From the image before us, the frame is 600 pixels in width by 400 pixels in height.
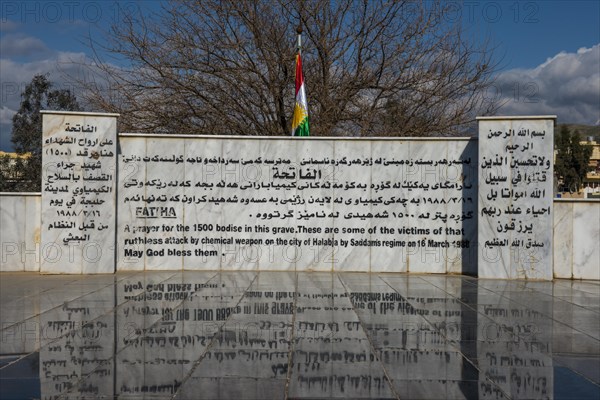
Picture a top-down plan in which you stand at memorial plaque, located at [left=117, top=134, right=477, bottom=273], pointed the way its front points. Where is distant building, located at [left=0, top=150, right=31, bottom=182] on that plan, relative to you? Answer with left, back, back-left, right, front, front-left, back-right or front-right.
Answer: back-right

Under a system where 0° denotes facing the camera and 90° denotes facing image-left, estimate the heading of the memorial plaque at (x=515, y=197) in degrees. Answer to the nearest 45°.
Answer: approximately 0°

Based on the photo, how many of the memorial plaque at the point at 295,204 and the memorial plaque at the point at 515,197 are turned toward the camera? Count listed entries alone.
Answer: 2

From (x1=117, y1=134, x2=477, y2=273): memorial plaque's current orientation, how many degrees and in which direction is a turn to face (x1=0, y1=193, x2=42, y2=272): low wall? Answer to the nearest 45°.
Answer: approximately 90° to its right

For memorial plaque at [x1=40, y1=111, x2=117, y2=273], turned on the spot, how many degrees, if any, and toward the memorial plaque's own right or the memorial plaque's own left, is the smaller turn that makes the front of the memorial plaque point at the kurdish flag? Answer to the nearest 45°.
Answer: approximately 90° to the memorial plaque's own left

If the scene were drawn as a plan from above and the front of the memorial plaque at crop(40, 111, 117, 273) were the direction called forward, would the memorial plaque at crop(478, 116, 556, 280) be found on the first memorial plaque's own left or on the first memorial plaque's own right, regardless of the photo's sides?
on the first memorial plaque's own left

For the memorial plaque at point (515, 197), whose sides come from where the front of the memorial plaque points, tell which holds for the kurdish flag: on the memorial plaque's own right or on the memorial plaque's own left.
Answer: on the memorial plaque's own right

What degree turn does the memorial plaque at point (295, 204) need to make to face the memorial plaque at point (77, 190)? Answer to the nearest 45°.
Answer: approximately 90° to its right
